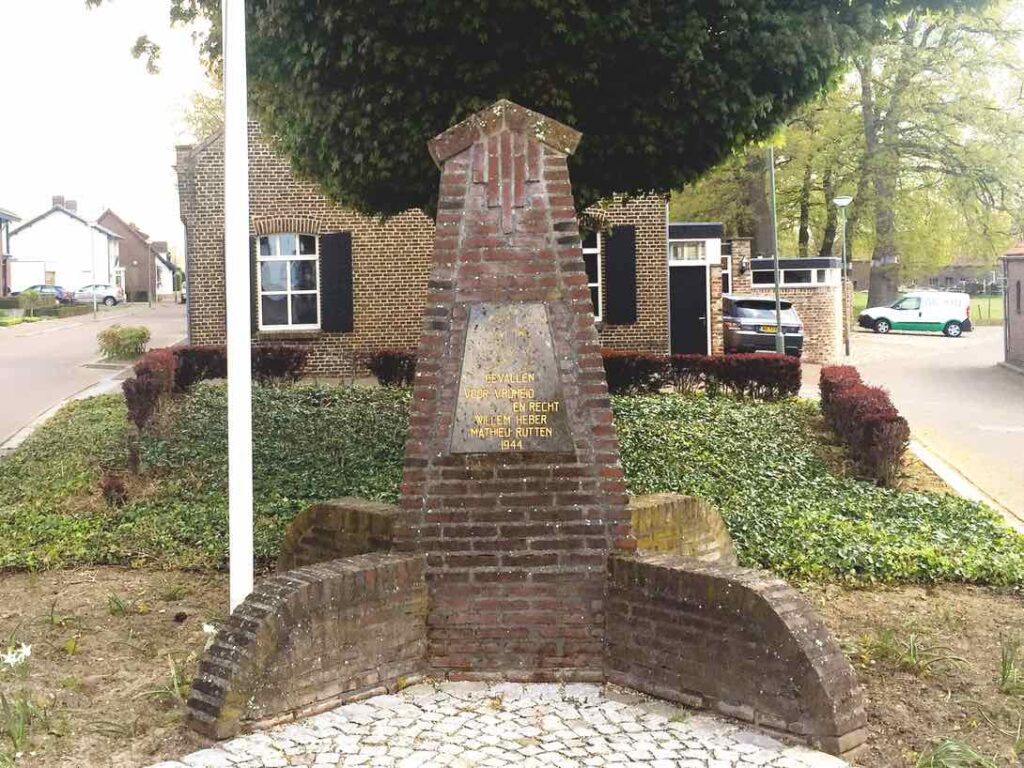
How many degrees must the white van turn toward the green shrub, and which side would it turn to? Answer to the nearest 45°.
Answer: approximately 45° to its left

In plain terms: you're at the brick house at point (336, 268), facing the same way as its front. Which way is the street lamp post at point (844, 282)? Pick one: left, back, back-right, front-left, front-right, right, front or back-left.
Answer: back-left

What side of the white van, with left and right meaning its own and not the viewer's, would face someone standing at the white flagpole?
left

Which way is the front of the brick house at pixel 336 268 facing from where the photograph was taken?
facing the viewer

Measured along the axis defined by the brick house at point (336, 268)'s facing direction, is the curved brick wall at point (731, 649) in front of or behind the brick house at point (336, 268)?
in front

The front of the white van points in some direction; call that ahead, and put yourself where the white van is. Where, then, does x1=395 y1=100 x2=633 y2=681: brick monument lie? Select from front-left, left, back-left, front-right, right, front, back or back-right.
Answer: left

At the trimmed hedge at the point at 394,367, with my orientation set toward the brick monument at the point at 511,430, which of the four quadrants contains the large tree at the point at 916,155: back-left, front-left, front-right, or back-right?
back-left

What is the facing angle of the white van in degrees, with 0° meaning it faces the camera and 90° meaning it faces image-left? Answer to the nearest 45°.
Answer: approximately 90°

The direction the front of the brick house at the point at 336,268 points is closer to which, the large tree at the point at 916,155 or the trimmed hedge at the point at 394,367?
the trimmed hedge

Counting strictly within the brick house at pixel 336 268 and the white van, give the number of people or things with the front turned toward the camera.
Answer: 1

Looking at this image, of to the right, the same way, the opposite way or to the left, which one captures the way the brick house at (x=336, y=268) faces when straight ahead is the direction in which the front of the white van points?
to the left

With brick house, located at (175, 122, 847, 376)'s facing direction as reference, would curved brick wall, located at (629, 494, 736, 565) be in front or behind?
in front

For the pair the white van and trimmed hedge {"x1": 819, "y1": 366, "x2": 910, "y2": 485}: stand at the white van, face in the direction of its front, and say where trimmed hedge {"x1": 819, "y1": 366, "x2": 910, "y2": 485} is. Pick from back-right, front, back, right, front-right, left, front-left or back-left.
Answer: left

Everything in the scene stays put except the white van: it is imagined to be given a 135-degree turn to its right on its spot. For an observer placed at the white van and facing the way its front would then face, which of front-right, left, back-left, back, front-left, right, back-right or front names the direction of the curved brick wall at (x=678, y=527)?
back-right
